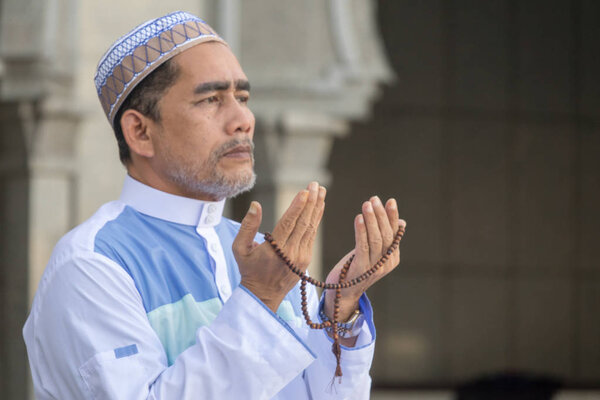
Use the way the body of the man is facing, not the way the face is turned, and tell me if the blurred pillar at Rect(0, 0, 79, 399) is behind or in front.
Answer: behind

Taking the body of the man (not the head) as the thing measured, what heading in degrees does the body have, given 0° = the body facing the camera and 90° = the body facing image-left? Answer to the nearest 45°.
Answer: approximately 315°

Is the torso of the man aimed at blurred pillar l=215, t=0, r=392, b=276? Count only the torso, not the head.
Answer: no
